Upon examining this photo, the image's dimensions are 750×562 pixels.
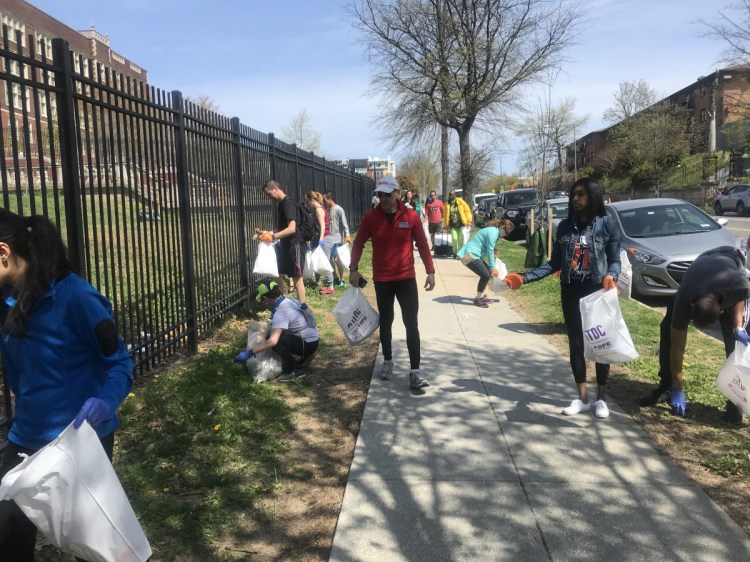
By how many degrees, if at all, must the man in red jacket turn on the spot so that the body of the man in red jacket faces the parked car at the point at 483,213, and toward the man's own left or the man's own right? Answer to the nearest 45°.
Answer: approximately 180°

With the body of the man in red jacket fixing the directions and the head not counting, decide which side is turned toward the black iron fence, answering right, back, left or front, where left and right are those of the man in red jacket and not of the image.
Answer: right

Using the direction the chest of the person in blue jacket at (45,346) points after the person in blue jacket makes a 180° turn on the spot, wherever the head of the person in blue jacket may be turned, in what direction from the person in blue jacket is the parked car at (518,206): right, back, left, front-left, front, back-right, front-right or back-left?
front

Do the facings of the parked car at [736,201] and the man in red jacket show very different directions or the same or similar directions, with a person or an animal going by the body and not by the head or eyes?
very different directions

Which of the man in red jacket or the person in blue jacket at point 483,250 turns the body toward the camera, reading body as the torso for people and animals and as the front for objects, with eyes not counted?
the man in red jacket

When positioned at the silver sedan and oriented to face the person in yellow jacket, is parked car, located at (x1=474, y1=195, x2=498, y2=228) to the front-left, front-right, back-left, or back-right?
front-right

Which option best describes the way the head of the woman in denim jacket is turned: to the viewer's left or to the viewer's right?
to the viewer's left

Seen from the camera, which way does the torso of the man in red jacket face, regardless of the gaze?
toward the camera

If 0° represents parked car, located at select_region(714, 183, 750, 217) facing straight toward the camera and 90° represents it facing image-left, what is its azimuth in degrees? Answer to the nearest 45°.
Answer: approximately 135°

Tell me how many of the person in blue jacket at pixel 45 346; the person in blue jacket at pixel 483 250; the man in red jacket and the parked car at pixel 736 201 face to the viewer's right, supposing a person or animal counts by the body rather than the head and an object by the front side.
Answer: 1
